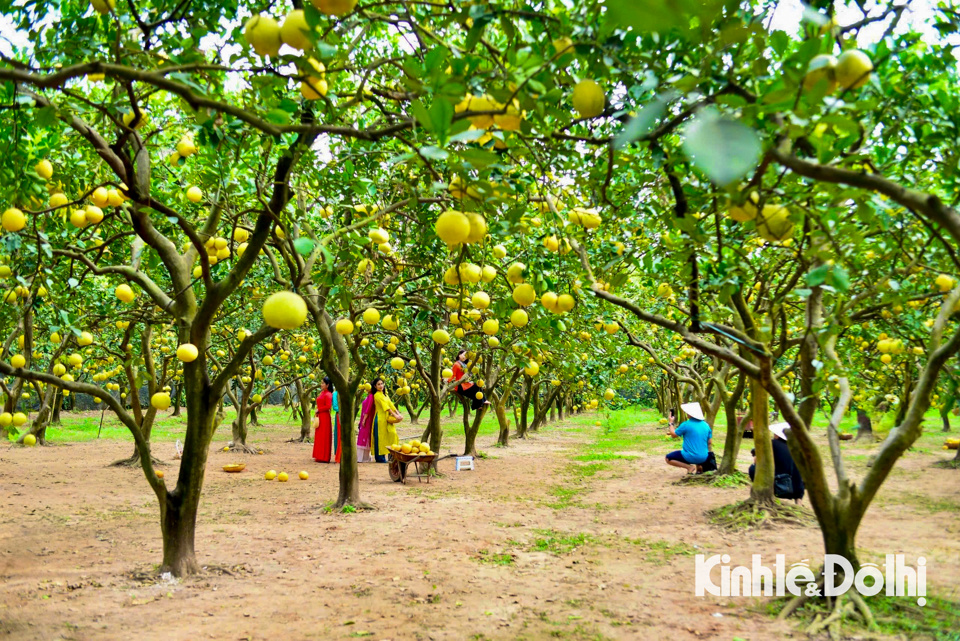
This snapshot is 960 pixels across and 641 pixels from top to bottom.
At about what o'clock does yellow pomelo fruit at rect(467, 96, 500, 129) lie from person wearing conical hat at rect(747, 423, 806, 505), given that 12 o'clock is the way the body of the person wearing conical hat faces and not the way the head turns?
The yellow pomelo fruit is roughly at 9 o'clock from the person wearing conical hat.

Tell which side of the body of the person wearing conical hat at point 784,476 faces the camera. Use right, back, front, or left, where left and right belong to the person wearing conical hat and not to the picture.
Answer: left

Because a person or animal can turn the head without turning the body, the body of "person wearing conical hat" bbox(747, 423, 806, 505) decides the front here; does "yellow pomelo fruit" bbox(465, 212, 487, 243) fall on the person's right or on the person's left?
on the person's left

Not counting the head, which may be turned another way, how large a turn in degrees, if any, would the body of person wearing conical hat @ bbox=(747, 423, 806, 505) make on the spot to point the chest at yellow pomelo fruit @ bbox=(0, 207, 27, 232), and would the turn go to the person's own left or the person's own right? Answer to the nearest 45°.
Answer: approximately 45° to the person's own left

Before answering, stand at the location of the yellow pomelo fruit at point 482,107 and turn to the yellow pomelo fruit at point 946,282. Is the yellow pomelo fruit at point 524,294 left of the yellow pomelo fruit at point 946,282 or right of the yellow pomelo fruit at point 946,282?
left

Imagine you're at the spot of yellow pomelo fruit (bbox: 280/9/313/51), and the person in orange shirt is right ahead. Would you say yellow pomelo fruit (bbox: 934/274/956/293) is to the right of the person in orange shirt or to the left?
right
